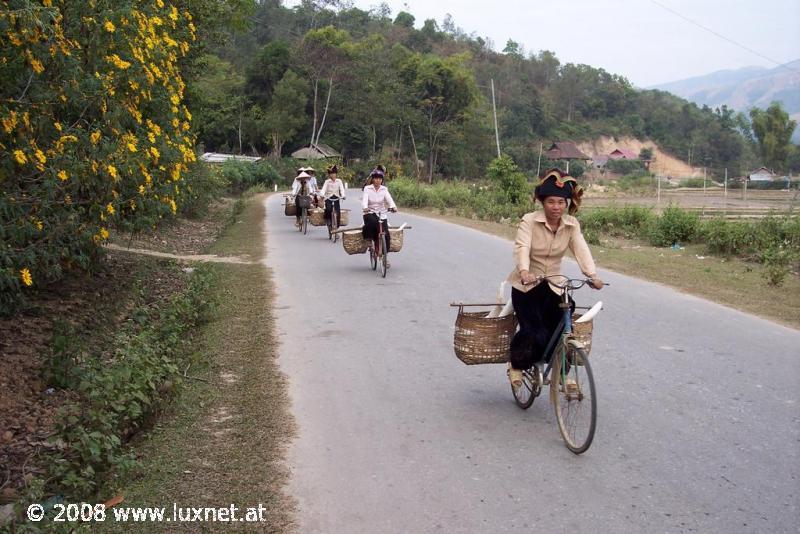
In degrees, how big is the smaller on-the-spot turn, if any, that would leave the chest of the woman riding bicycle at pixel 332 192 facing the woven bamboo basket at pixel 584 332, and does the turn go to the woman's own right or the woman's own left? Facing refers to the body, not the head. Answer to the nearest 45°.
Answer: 0° — they already face it

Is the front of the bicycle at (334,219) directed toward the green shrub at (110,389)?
yes

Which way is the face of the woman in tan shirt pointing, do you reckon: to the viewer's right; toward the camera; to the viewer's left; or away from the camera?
toward the camera

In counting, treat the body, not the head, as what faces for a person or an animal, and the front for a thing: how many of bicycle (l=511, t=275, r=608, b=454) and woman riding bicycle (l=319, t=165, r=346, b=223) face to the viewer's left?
0

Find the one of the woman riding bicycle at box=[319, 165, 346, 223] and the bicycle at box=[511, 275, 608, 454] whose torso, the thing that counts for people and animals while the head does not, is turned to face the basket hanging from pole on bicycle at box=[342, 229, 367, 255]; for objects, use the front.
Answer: the woman riding bicycle

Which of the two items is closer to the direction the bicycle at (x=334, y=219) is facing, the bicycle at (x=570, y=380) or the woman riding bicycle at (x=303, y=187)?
the bicycle

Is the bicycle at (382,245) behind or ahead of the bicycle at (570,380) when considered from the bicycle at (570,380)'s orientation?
behind

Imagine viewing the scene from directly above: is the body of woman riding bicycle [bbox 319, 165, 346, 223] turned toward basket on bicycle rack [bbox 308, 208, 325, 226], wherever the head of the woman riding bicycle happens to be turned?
no

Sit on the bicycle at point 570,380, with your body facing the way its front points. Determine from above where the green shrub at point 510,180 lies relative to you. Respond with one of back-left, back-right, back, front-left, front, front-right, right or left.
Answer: back-left

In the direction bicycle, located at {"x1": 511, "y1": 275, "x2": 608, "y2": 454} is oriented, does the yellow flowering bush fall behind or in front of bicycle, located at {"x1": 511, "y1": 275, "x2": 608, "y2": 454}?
behind

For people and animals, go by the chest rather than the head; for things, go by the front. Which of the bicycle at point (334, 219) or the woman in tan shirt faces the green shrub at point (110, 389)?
the bicycle

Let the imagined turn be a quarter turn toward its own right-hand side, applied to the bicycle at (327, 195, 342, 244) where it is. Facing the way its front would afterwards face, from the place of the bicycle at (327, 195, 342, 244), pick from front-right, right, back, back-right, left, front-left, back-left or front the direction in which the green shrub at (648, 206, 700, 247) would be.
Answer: back

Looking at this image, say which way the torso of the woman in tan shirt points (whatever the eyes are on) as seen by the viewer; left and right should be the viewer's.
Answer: facing the viewer and to the right of the viewer

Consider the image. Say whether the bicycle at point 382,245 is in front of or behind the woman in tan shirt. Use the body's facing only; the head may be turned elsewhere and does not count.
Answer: behind

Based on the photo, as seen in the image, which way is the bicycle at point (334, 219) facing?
toward the camera

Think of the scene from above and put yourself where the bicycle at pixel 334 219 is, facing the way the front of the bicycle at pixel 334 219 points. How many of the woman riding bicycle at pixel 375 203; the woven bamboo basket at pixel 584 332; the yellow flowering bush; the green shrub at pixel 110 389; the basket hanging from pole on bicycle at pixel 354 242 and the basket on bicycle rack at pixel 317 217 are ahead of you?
5

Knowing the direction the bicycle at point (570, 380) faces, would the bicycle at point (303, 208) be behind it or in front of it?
behind

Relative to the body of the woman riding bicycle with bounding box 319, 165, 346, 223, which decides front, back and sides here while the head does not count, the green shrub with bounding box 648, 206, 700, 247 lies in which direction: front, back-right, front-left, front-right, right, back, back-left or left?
left

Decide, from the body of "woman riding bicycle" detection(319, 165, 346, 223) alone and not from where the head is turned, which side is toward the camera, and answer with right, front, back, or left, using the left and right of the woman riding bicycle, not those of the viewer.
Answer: front
